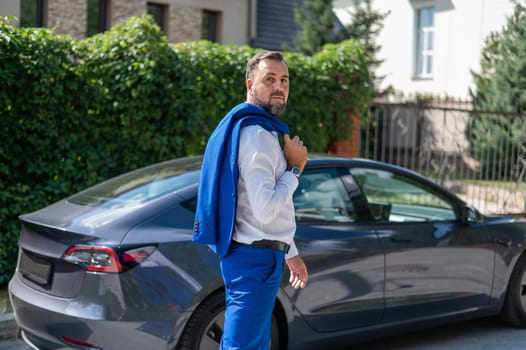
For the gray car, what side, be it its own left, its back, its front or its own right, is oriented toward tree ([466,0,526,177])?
front

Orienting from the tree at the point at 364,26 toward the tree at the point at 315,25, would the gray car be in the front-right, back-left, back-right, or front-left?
front-left

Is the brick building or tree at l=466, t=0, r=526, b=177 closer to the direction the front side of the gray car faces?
the tree

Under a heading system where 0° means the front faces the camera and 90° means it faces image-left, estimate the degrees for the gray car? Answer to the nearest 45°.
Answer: approximately 225°

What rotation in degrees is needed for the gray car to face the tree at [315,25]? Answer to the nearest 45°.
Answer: approximately 45° to its left

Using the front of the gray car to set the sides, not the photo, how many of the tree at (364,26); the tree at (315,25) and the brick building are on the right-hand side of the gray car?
0

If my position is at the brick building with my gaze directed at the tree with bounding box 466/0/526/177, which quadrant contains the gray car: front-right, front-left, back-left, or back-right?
front-right

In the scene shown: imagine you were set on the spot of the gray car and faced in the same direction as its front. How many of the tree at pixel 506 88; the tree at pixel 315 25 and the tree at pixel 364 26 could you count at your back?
0

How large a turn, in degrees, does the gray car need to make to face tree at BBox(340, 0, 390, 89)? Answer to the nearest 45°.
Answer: approximately 45° to its left

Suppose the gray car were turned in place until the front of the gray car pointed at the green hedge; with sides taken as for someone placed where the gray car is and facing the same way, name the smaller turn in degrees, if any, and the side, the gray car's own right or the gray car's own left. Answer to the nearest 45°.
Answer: approximately 90° to the gray car's own left
